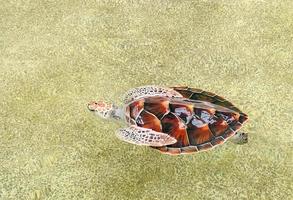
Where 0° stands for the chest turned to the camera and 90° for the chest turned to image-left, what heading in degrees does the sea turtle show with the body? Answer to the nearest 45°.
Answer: approximately 90°
